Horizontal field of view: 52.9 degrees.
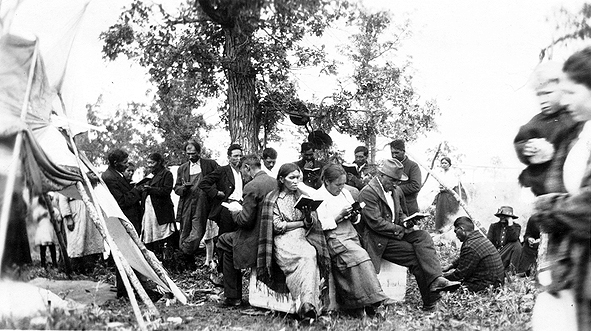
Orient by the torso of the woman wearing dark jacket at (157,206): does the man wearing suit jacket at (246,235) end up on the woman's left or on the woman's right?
on the woman's left

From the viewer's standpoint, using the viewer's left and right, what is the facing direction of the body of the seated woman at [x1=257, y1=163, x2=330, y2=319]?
facing the viewer and to the right of the viewer

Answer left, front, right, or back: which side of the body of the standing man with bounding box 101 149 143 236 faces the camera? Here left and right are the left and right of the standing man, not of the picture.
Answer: right

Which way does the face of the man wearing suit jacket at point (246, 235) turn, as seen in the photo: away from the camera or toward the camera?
away from the camera

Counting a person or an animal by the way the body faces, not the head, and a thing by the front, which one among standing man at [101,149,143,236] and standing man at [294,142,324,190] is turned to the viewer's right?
standing man at [101,149,143,236]

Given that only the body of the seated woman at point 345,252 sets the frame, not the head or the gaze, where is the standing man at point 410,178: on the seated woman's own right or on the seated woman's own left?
on the seated woman's own left

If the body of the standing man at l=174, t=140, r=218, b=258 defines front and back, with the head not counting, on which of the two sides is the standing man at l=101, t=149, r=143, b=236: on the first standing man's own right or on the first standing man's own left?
on the first standing man's own right

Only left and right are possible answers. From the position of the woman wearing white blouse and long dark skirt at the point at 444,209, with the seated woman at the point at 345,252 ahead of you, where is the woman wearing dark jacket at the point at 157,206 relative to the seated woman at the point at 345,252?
right

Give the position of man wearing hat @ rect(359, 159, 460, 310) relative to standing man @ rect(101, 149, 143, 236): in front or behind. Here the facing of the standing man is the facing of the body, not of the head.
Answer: in front

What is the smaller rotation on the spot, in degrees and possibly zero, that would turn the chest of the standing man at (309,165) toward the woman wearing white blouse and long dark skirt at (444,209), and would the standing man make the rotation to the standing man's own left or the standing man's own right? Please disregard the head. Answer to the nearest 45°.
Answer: approximately 135° to the standing man's own left
